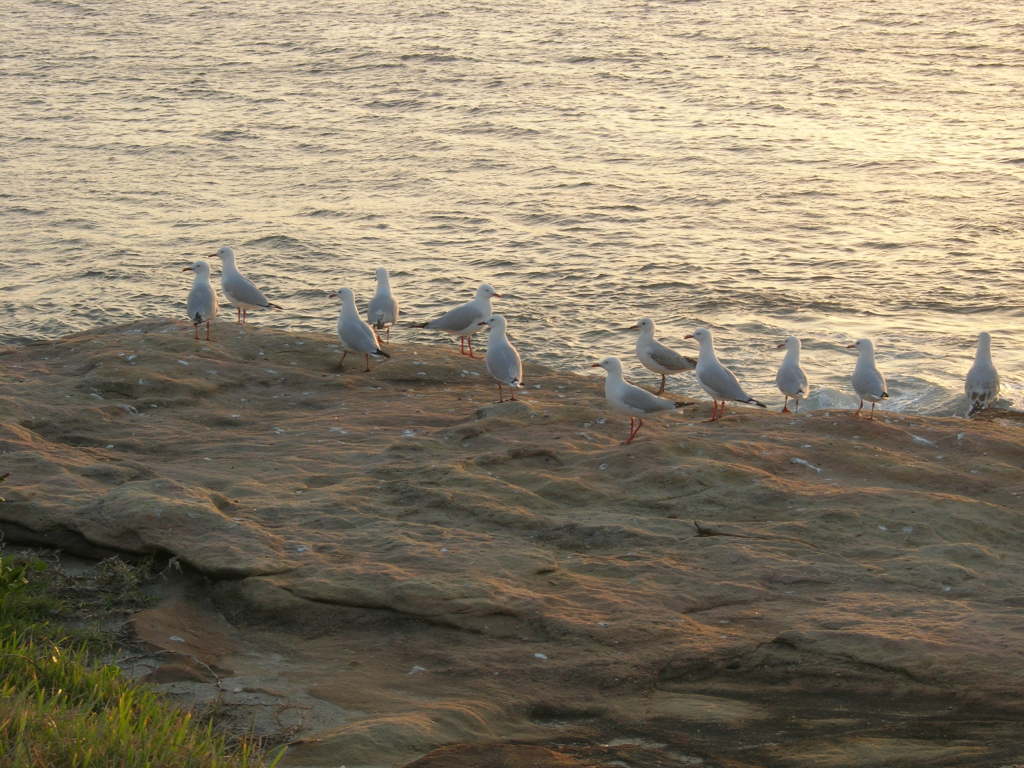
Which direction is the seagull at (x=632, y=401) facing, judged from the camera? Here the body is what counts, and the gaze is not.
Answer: to the viewer's left

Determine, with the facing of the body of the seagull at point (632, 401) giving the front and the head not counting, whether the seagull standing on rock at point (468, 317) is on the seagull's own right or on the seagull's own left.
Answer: on the seagull's own right

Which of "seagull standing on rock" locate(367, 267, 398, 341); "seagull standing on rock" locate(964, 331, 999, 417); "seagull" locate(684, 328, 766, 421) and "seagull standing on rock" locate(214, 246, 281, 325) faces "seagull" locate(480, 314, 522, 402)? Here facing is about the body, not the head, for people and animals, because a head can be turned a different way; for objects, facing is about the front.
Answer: "seagull" locate(684, 328, 766, 421)

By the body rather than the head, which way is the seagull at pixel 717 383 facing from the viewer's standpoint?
to the viewer's left

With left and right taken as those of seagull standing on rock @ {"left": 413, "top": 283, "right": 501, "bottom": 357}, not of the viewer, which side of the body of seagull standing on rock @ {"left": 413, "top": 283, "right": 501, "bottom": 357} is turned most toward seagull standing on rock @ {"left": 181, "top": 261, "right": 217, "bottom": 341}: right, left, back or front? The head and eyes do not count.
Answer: back

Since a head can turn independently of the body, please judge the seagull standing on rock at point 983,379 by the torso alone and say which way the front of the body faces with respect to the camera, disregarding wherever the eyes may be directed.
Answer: away from the camera

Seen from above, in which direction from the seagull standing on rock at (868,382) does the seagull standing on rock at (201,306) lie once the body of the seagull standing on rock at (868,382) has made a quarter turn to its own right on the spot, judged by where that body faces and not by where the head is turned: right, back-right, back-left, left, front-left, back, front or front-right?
front-left

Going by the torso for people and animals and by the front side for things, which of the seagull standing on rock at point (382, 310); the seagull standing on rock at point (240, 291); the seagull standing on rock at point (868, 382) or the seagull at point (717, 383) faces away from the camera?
the seagull standing on rock at point (382, 310)

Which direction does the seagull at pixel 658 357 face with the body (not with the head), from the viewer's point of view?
to the viewer's left

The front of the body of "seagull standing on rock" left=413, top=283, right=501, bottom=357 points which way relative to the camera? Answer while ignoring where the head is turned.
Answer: to the viewer's right

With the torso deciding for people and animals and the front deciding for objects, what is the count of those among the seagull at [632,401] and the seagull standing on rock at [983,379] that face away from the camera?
1
